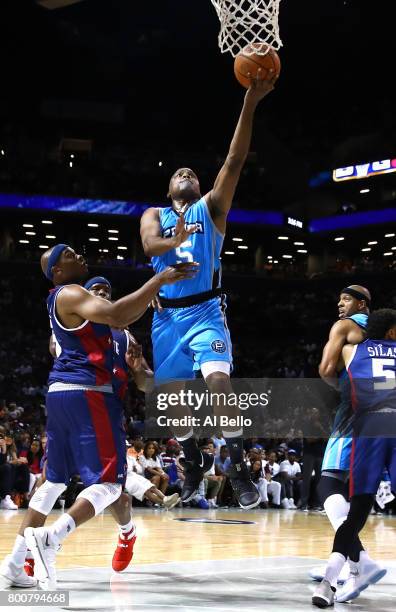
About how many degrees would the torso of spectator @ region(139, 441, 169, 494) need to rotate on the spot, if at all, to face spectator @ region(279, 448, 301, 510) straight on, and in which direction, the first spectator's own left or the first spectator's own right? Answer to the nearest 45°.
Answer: approximately 90° to the first spectator's own left

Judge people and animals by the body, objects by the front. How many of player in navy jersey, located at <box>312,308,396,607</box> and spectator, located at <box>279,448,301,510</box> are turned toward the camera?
1

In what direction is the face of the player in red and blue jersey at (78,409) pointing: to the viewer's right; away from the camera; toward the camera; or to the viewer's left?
to the viewer's right

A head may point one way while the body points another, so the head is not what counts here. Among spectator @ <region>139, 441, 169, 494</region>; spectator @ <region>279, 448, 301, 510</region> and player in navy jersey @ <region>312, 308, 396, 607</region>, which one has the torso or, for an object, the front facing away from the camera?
the player in navy jersey

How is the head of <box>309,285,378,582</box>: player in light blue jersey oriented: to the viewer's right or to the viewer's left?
to the viewer's left

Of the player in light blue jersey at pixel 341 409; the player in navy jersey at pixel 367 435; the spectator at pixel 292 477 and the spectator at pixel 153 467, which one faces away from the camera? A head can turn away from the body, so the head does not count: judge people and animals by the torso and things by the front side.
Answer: the player in navy jersey

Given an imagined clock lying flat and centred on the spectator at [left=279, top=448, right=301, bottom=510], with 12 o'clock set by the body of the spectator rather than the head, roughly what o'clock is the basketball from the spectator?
The basketball is roughly at 12 o'clock from the spectator.

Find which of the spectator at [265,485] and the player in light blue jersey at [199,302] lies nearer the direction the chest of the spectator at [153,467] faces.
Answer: the player in light blue jersey

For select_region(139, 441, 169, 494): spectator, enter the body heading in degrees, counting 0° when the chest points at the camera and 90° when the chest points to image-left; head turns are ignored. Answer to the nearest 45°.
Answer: approximately 315°

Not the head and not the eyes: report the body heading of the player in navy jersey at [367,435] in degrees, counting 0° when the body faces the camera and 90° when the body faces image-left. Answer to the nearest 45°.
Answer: approximately 180°

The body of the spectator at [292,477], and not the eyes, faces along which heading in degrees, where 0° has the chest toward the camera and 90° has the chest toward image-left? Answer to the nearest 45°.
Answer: approximately 0°

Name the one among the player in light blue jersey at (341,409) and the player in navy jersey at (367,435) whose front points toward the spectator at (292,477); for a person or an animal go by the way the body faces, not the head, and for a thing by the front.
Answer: the player in navy jersey

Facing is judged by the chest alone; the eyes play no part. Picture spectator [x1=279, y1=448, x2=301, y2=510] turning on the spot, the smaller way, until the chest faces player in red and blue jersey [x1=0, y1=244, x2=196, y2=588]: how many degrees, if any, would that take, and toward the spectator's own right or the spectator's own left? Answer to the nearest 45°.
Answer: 0° — they already face them
